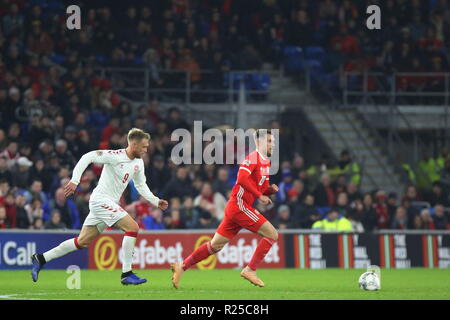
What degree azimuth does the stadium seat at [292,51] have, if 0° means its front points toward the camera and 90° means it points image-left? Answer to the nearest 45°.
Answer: approximately 0°

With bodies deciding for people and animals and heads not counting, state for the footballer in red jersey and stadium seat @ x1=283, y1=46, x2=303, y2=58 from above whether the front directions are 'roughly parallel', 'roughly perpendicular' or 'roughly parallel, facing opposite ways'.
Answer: roughly perpendicular

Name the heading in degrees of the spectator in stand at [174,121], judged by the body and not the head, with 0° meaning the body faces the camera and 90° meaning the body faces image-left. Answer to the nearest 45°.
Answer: approximately 0°

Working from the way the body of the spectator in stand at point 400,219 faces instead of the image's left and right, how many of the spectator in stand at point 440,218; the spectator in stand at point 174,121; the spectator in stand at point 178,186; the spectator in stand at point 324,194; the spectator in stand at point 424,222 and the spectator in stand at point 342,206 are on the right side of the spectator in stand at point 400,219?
4

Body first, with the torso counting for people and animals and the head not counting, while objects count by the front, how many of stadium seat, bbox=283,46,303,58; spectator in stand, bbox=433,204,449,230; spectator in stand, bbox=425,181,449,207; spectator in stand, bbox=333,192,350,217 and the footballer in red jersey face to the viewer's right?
1

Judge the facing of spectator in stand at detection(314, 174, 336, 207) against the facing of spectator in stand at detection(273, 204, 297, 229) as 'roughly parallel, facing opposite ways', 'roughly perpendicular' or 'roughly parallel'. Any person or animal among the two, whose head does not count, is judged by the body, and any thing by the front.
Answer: roughly parallel

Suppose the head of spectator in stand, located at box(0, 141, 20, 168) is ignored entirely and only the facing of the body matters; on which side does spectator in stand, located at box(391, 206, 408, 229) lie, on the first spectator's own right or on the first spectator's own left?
on the first spectator's own left

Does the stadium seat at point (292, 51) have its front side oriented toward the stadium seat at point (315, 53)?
no

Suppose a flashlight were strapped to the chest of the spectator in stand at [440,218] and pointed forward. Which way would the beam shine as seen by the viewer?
toward the camera

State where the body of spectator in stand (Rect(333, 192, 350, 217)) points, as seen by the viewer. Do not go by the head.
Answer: toward the camera

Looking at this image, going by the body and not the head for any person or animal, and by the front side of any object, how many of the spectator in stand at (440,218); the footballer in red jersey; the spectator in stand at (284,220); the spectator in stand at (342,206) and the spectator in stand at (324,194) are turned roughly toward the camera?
4

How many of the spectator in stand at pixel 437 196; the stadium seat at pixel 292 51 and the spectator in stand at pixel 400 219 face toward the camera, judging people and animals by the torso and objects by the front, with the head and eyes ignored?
3

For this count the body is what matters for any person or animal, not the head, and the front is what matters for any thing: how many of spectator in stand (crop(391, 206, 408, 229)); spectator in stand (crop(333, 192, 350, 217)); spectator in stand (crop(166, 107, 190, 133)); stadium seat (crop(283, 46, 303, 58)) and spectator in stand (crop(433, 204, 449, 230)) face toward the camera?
5

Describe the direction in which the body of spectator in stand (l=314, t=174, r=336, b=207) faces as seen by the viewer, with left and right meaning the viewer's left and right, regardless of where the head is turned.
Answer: facing the viewer

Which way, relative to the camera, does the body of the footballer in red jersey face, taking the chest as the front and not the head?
to the viewer's right

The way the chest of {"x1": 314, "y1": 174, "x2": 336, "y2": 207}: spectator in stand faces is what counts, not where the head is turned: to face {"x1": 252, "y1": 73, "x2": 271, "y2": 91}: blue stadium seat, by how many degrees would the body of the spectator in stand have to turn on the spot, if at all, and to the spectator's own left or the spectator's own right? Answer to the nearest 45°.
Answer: approximately 135° to the spectator's own right

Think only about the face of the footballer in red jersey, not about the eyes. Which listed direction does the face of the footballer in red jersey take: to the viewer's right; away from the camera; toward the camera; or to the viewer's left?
to the viewer's right

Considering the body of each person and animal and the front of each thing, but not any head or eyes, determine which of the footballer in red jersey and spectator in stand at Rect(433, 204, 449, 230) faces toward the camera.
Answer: the spectator in stand

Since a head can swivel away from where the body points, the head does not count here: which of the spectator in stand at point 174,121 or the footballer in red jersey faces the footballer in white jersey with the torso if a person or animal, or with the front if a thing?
the spectator in stand

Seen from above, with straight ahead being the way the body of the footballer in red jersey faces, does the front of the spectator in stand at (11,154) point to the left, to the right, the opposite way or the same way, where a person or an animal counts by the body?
to the right

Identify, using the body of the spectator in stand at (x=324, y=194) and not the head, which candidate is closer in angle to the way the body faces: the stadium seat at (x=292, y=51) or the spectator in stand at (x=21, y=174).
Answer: the spectator in stand
